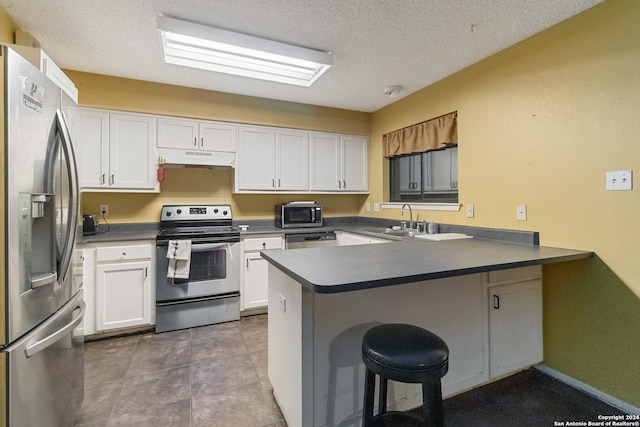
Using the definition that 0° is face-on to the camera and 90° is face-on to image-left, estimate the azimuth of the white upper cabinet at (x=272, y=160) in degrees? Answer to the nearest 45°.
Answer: approximately 0°

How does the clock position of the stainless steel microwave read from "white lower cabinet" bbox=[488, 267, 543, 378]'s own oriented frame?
The stainless steel microwave is roughly at 5 o'clock from the white lower cabinet.

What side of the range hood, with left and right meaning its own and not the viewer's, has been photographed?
front

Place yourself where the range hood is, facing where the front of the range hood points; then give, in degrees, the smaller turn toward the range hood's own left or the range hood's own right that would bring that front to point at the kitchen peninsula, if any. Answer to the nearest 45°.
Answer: approximately 45° to the range hood's own left

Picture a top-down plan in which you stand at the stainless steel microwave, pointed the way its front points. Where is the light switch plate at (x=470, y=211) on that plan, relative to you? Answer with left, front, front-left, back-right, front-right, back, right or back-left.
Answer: front-left

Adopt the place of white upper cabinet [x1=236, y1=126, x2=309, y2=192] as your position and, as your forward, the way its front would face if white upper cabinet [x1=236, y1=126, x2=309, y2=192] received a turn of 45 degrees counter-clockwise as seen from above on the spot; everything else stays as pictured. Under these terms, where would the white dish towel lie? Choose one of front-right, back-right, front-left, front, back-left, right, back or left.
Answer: right

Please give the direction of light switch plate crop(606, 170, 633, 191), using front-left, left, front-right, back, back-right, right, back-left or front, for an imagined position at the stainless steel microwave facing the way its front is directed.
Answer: front-left

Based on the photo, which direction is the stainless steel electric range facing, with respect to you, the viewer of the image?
facing the viewer
